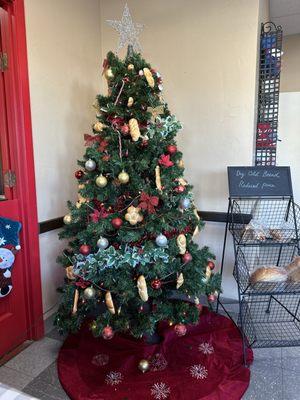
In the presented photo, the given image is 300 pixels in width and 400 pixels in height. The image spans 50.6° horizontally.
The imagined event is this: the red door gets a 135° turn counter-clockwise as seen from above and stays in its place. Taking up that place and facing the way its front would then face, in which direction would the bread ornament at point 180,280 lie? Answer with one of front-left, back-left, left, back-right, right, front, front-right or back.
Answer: back-right

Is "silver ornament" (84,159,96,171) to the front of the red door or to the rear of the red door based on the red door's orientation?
to the front

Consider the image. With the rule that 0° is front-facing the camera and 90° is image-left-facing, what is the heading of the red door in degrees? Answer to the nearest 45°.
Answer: approximately 315°

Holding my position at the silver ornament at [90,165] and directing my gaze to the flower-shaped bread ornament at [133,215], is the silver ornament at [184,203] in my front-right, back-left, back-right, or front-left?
front-left

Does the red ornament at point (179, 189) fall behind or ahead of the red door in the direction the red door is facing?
ahead

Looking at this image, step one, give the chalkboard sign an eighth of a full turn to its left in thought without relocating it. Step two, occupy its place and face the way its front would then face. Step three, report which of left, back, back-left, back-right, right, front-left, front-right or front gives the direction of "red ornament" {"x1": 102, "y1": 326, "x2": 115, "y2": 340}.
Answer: right

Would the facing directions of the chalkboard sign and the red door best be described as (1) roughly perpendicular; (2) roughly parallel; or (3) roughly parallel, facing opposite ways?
roughly perpendicular

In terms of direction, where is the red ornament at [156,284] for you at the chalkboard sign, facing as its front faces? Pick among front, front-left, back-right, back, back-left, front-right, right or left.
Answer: front-right

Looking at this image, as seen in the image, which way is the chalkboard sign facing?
toward the camera

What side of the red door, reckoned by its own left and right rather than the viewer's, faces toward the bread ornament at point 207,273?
front

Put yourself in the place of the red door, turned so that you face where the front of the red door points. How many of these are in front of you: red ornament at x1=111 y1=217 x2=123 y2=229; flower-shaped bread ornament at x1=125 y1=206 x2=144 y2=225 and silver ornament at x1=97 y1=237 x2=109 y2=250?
3
